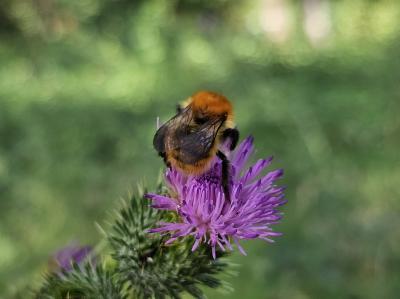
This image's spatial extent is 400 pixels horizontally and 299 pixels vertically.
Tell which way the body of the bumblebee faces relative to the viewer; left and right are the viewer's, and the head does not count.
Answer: facing away from the viewer and to the right of the viewer
